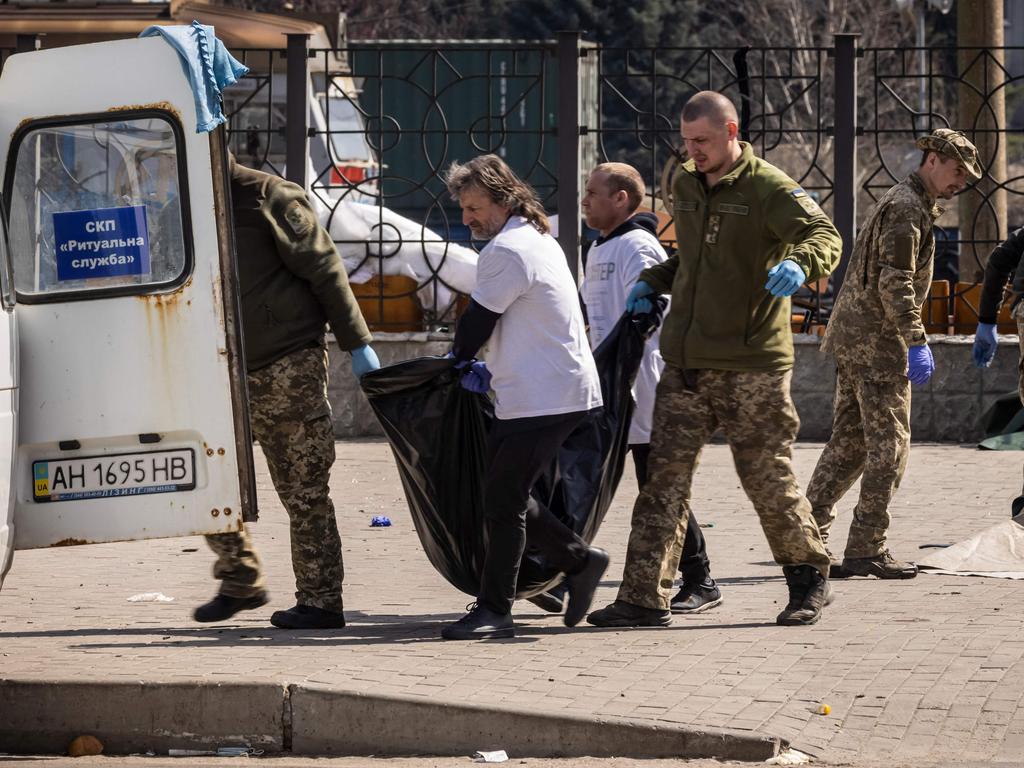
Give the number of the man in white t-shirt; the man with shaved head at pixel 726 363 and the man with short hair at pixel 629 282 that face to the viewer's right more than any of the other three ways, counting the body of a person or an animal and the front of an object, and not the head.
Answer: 0

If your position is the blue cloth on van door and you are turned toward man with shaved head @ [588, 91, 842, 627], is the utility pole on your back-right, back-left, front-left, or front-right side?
front-left

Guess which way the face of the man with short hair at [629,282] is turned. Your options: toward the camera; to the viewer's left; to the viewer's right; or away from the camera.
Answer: to the viewer's left

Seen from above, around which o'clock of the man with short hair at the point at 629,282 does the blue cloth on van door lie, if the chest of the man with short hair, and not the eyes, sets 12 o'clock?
The blue cloth on van door is roughly at 12 o'clock from the man with short hair.

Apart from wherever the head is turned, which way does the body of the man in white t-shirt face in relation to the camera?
to the viewer's left

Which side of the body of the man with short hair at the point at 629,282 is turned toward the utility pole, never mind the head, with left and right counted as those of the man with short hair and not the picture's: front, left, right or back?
back

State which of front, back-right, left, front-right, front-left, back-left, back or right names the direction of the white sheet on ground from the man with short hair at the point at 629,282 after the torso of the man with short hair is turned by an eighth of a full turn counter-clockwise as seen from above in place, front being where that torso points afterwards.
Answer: back-left

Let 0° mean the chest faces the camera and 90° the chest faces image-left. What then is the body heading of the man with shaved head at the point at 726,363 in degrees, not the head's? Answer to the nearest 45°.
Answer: approximately 45°
